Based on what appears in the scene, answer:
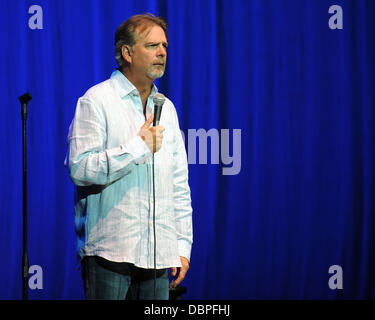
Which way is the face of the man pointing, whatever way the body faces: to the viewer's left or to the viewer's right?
to the viewer's right

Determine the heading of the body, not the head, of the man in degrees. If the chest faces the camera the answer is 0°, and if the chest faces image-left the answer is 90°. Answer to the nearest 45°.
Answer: approximately 315°
